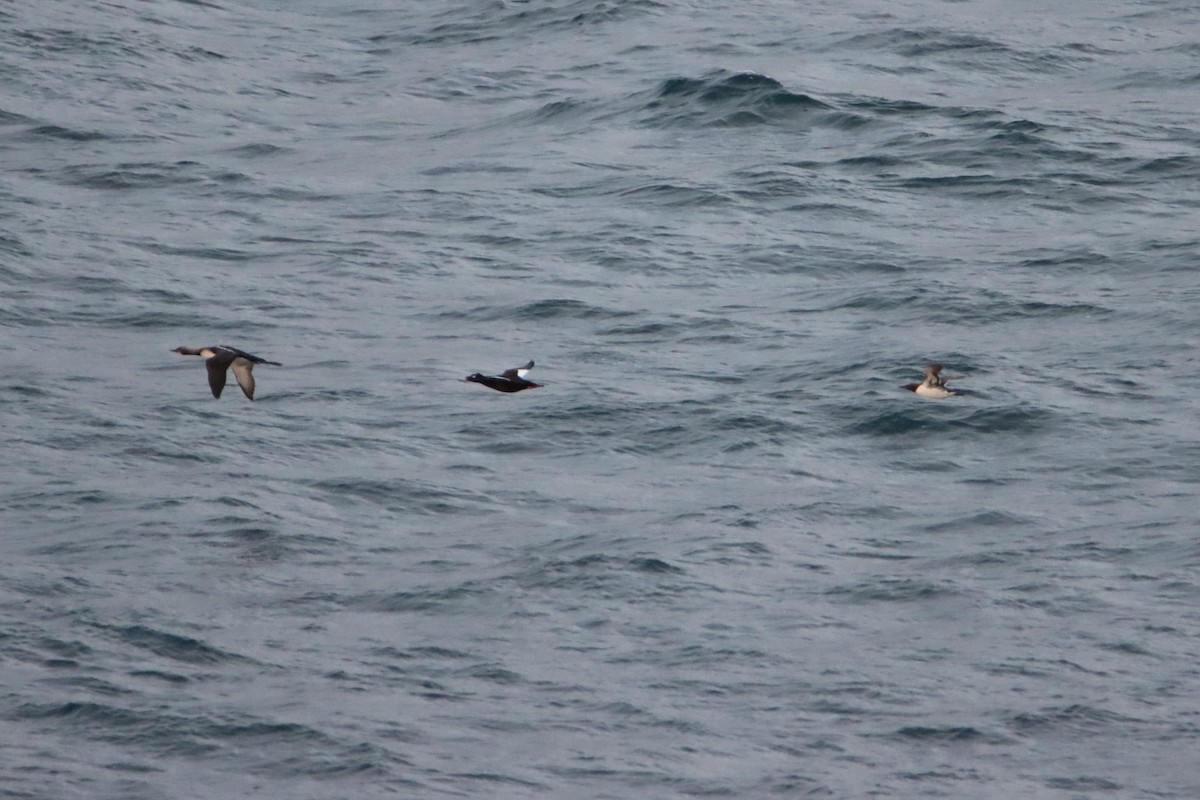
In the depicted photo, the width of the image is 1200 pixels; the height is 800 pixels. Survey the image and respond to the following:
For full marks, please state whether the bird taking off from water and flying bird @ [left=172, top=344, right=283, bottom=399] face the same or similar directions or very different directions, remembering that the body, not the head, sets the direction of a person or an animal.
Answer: same or similar directions

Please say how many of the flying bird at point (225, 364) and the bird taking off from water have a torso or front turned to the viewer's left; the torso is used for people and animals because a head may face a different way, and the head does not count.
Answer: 2

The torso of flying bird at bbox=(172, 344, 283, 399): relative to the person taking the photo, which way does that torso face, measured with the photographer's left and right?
facing to the left of the viewer

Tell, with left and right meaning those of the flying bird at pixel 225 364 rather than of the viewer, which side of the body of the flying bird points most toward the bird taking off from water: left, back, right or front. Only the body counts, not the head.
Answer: back

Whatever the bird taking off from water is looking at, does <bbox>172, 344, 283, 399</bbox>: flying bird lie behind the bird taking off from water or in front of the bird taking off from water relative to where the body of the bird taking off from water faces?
in front

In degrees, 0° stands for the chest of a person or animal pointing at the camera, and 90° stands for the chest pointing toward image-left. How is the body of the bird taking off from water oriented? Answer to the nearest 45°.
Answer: approximately 90°
